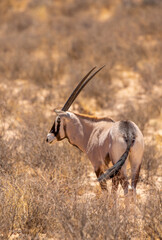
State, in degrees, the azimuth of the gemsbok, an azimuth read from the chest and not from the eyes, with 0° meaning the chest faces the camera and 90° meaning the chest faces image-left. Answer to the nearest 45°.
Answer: approximately 135°
